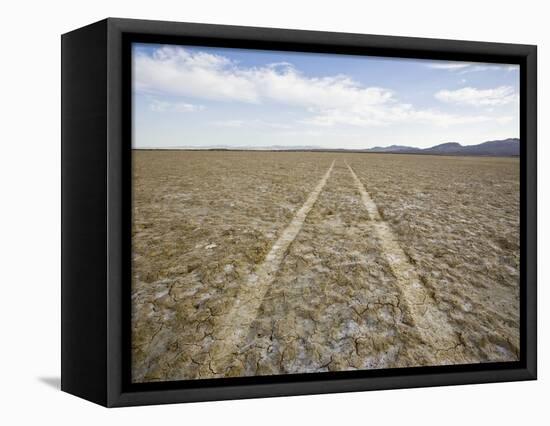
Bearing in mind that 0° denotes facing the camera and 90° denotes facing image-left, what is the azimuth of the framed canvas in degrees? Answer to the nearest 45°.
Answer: approximately 315°
